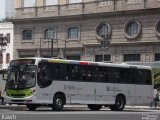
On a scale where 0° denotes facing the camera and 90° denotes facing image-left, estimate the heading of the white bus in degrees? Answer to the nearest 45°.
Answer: approximately 45°
